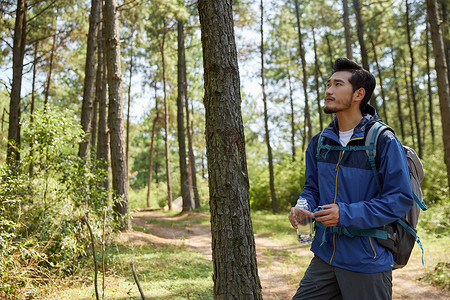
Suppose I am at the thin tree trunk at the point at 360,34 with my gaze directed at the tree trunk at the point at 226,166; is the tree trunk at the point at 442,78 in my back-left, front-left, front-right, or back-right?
front-left

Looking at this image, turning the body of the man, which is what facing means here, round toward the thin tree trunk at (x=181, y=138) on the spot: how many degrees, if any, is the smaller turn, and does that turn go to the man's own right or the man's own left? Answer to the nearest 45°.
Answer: approximately 90° to the man's own right

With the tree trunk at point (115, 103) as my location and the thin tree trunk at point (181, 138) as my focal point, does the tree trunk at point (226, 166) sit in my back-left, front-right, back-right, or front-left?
back-right

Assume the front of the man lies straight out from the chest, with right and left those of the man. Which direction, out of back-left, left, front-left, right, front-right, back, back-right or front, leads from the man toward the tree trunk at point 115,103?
right

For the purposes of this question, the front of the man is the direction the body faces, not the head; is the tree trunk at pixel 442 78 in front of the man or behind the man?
behind

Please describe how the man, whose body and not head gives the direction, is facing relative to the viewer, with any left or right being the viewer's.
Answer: facing the viewer and to the left of the viewer

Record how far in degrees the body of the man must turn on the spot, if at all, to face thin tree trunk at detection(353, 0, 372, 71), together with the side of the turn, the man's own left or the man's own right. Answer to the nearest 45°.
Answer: approximately 135° to the man's own right

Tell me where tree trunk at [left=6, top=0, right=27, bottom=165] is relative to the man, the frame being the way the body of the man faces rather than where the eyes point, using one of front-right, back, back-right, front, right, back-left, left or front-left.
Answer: right

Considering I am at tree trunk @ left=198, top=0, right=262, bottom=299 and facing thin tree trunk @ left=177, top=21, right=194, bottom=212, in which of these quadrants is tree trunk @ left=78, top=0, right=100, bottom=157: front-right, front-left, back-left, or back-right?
front-left

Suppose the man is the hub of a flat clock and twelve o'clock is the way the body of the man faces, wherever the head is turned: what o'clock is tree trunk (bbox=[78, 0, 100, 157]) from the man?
The tree trunk is roughly at 3 o'clock from the man.

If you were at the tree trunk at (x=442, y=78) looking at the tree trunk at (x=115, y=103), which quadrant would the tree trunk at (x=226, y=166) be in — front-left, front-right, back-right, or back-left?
front-left

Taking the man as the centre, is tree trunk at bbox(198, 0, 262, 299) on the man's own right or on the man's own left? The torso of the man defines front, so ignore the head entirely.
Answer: on the man's own right

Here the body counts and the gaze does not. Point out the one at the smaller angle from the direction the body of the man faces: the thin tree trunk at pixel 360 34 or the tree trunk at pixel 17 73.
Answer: the tree trunk
